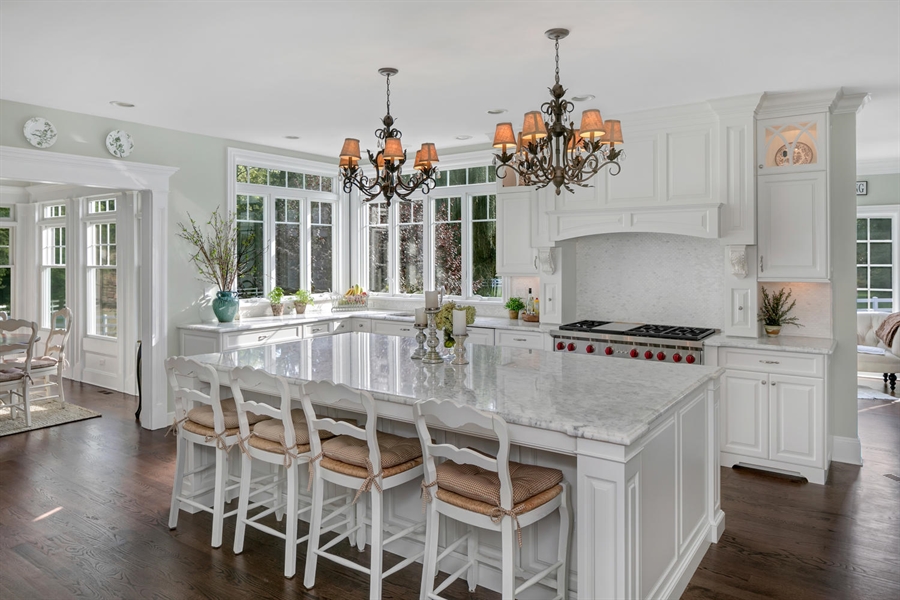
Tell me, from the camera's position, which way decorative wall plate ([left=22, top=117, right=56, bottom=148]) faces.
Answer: facing the viewer

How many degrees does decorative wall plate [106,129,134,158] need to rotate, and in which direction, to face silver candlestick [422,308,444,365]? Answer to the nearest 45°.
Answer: approximately 45° to its left

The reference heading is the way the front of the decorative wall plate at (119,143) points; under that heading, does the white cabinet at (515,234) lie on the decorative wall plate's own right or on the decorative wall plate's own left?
on the decorative wall plate's own left

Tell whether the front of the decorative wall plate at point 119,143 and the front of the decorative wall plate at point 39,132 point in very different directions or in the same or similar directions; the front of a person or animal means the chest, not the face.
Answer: same or similar directions

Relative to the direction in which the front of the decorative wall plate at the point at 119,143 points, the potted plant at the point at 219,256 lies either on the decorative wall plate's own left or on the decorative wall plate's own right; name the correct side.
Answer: on the decorative wall plate's own left

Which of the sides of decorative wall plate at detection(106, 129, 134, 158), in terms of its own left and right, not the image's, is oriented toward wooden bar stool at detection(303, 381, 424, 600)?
front

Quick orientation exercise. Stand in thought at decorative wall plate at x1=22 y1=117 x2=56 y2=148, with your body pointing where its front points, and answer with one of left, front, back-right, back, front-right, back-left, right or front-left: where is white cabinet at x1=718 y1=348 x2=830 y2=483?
front-left

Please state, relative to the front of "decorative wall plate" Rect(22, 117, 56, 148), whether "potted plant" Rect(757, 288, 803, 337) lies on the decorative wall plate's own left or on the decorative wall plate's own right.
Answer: on the decorative wall plate's own left

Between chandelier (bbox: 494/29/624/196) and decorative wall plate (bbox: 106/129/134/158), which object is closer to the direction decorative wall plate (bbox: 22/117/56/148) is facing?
the chandelier

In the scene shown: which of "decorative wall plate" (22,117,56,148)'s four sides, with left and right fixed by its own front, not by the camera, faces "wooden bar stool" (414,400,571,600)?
front

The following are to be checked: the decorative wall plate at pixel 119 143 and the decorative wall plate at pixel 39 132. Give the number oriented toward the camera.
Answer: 2

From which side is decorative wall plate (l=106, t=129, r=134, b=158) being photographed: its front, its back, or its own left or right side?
front
